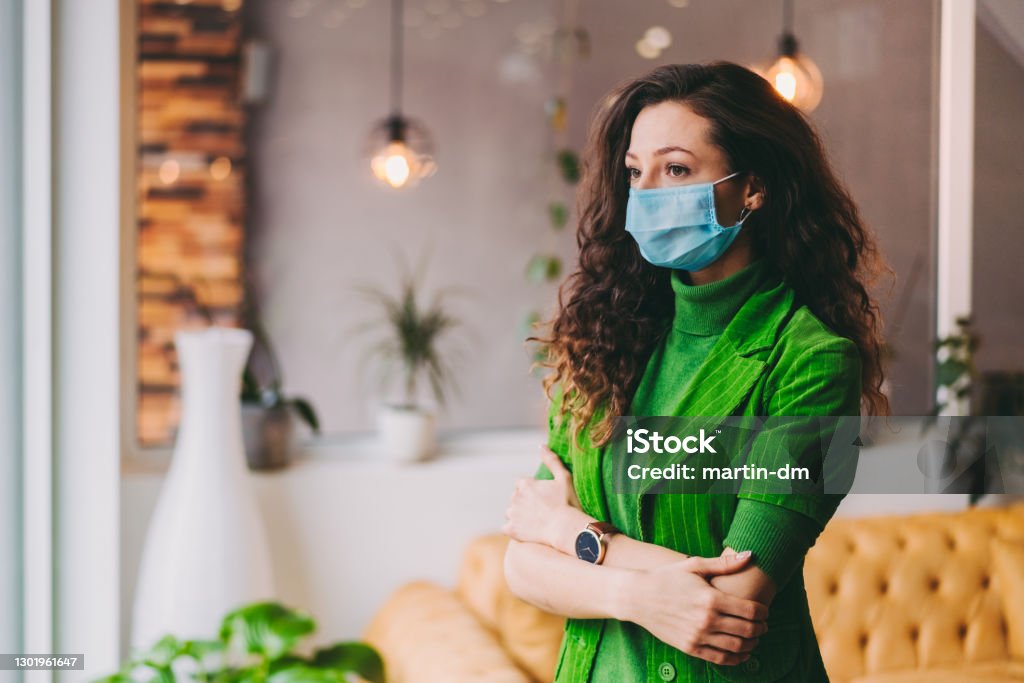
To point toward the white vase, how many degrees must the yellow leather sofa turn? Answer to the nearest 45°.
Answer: approximately 90° to its right

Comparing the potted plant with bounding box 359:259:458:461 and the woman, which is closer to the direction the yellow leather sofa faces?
the woman

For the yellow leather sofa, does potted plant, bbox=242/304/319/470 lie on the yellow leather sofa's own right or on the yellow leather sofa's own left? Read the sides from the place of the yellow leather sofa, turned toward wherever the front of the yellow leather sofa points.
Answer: on the yellow leather sofa's own right

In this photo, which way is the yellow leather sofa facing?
toward the camera

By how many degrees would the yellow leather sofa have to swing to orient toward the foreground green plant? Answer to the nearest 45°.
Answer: approximately 45° to its right

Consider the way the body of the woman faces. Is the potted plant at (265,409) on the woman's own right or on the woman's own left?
on the woman's own right

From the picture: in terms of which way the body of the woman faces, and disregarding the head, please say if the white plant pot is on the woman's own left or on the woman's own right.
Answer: on the woman's own right

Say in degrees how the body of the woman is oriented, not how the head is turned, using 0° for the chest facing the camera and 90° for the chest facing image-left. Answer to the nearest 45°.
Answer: approximately 45°

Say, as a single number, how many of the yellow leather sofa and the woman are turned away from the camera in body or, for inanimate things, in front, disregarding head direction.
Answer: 0
